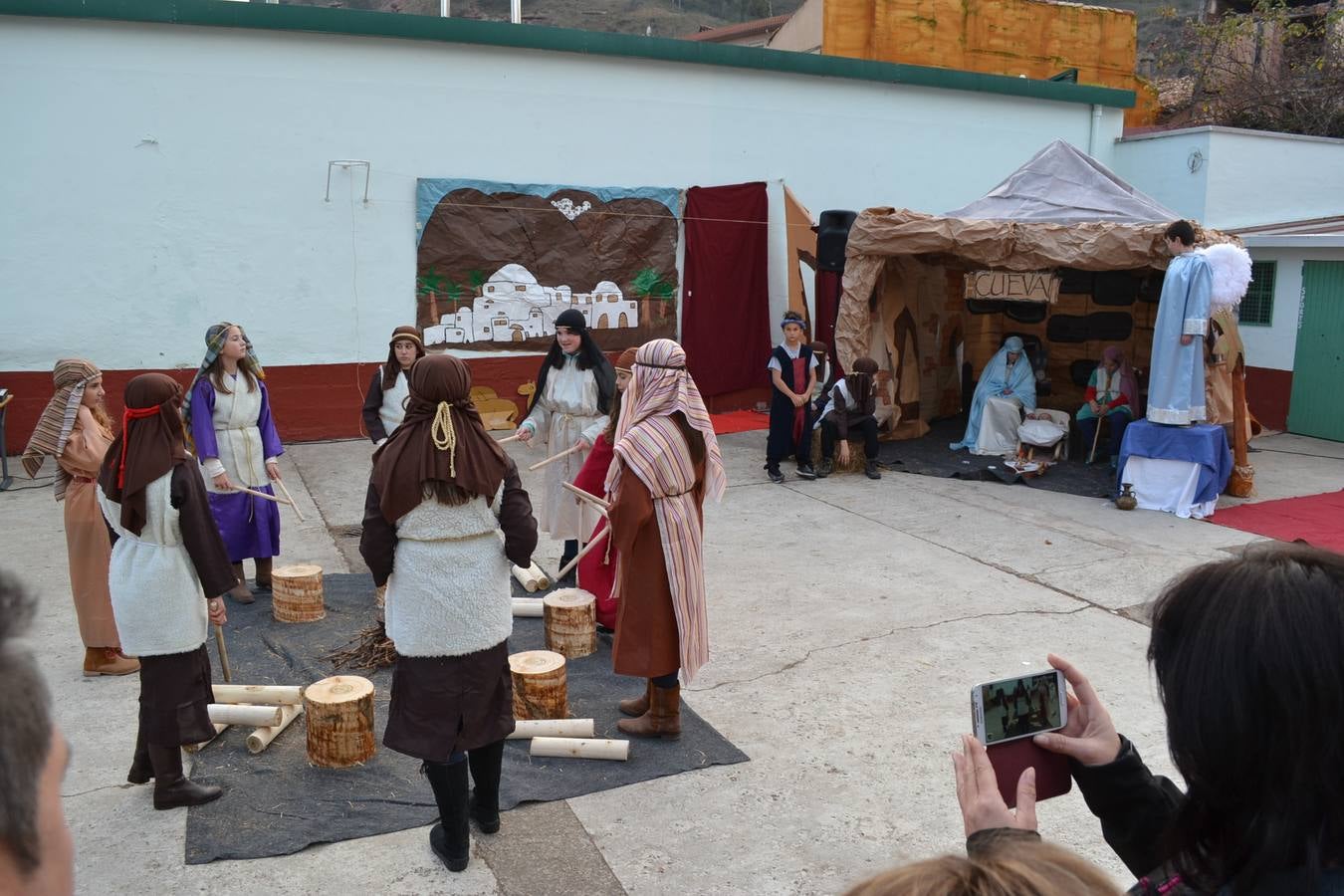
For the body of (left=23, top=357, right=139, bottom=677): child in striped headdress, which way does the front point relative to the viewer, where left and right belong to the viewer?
facing to the right of the viewer

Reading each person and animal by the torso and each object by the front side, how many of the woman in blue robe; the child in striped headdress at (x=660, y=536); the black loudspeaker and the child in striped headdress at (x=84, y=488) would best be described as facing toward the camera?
2

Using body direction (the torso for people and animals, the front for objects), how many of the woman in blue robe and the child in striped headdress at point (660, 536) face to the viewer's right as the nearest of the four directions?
0

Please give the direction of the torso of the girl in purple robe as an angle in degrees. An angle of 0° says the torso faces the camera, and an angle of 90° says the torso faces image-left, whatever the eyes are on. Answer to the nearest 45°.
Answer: approximately 315°

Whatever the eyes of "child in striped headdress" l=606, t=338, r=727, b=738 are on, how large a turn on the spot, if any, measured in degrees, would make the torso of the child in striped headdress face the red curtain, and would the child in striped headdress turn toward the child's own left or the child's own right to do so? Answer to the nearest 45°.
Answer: approximately 90° to the child's own right

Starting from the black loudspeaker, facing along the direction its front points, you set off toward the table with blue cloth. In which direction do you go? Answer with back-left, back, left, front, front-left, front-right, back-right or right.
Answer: front-left

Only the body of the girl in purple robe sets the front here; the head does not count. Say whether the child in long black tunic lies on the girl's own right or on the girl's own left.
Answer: on the girl's own left

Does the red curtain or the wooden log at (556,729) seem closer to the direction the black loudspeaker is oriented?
the wooden log

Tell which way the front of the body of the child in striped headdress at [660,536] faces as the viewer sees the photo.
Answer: to the viewer's left

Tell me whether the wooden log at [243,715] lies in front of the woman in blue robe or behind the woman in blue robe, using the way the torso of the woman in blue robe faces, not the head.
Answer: in front

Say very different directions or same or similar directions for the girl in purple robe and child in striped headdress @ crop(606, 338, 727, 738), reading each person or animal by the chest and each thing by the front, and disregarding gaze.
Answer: very different directions

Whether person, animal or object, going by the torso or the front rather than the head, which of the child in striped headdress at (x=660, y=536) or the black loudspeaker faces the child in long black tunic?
the black loudspeaker

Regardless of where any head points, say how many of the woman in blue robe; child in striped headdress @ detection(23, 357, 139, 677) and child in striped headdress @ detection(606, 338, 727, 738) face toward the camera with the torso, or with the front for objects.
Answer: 1

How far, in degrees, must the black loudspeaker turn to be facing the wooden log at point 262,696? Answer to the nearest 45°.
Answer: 0° — it already faces it

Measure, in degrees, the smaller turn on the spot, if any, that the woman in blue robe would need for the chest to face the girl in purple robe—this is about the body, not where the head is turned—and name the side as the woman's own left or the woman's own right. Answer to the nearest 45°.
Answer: approximately 45° to the woman's own right

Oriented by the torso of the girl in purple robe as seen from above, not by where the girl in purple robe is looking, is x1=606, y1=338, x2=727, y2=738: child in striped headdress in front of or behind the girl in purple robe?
in front

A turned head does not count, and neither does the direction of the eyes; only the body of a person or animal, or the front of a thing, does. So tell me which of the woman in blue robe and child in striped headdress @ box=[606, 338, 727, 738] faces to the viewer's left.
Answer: the child in striped headdress
